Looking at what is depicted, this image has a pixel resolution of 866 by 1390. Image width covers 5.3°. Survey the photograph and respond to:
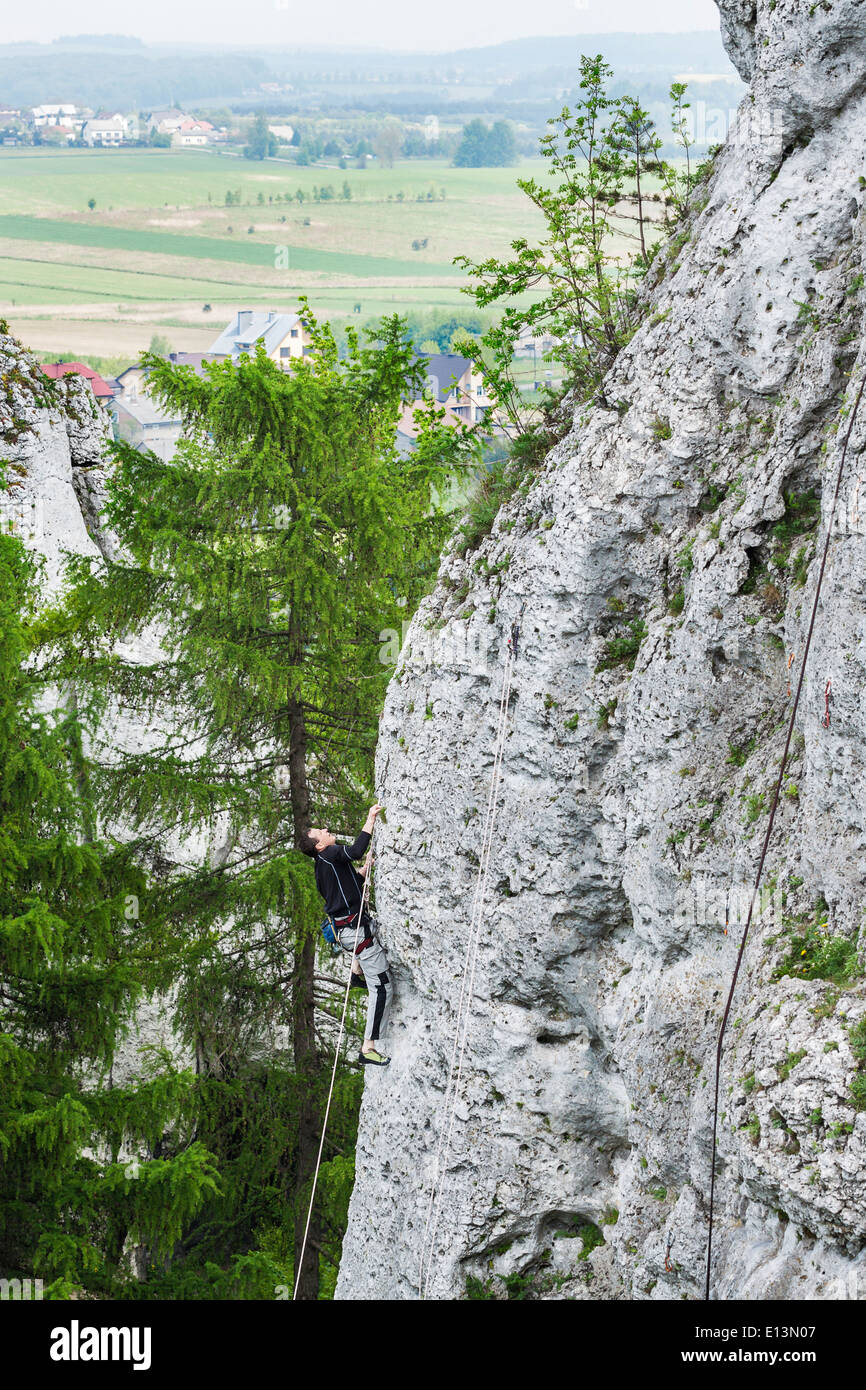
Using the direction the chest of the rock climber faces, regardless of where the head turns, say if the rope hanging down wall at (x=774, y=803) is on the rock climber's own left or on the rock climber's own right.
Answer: on the rock climber's own right

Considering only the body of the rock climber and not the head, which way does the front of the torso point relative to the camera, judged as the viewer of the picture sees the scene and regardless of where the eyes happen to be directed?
to the viewer's right

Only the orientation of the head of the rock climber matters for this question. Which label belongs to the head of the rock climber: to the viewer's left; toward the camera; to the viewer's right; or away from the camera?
to the viewer's right

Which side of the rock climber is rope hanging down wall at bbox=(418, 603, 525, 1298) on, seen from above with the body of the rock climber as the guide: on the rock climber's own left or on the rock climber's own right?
on the rock climber's own right
